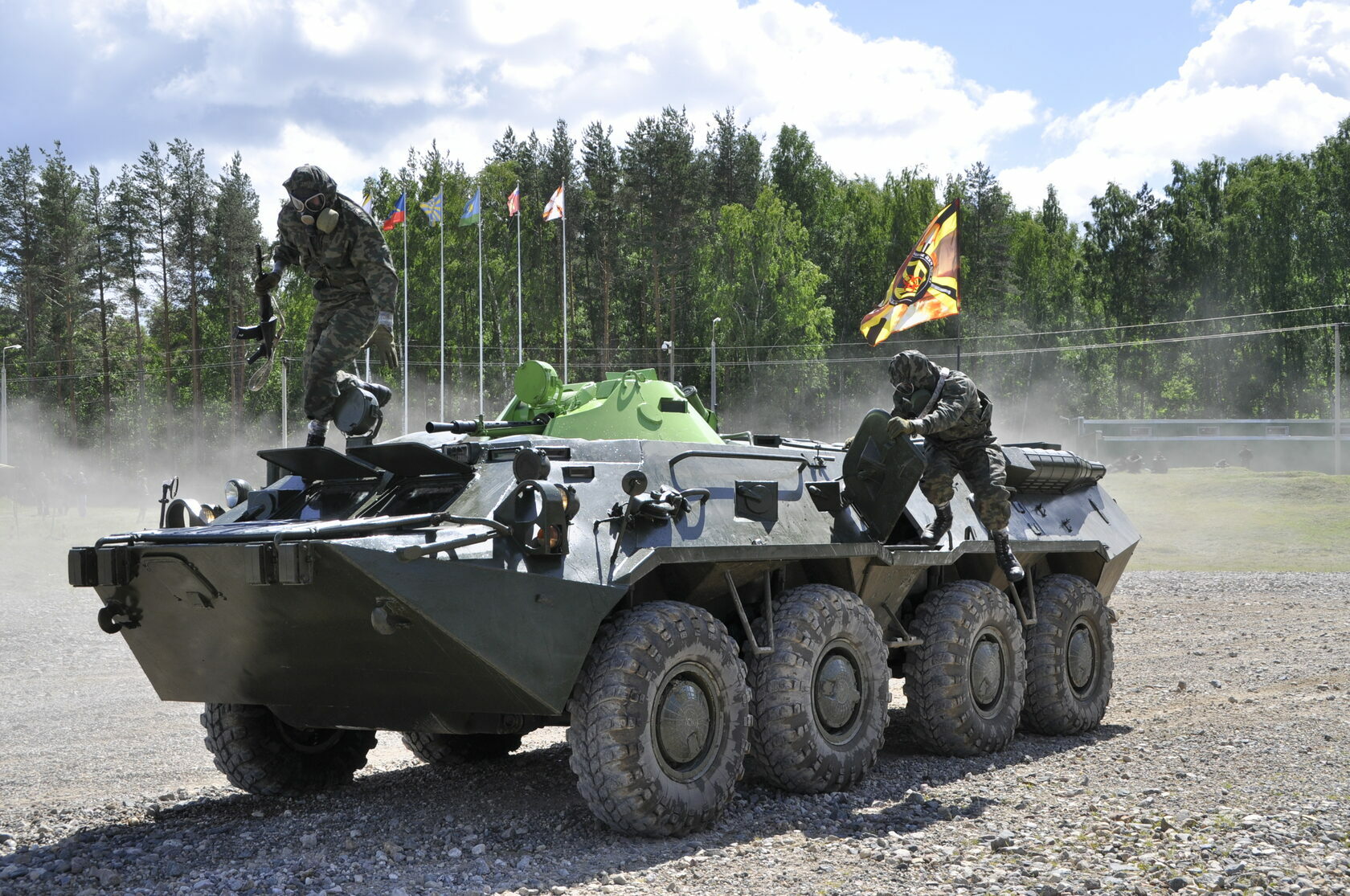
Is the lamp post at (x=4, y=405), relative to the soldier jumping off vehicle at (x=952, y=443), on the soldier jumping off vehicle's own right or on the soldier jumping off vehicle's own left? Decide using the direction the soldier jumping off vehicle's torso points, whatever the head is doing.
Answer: on the soldier jumping off vehicle's own right

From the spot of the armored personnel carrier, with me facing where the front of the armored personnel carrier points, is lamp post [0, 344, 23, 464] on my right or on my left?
on my right

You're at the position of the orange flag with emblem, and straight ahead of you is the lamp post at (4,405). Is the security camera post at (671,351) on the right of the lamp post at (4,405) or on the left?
right

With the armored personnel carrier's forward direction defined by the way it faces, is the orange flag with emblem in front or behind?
behind

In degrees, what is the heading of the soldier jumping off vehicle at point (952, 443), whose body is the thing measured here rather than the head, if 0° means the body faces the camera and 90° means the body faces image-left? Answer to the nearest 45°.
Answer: approximately 45°

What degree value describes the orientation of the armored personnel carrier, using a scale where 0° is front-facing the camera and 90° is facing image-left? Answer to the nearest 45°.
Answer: approximately 45°
